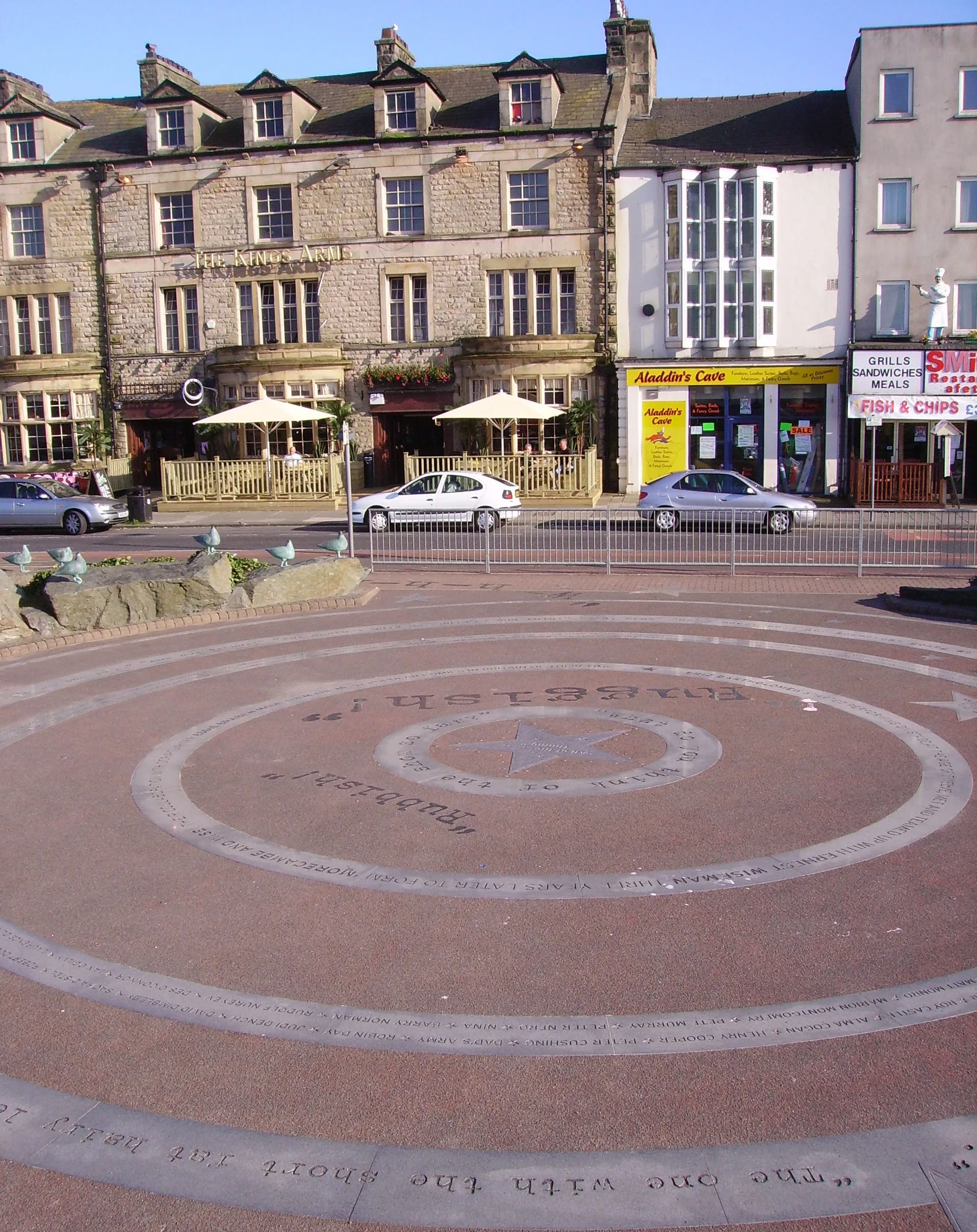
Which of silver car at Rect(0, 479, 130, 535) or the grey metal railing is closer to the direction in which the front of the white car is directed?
the silver car

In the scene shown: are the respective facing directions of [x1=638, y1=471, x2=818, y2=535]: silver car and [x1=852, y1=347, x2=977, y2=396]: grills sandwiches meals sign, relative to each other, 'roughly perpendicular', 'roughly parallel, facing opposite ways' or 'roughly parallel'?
roughly perpendicular

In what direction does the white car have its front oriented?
to the viewer's left

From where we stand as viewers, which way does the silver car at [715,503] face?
facing to the right of the viewer

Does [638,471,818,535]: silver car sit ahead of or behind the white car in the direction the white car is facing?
behind

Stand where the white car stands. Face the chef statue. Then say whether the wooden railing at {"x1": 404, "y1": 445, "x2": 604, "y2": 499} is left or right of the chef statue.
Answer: left

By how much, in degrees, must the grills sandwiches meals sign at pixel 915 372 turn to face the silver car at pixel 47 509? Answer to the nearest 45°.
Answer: approximately 45° to its right

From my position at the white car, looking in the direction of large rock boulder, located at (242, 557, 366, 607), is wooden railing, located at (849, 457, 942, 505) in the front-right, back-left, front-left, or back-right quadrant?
back-left

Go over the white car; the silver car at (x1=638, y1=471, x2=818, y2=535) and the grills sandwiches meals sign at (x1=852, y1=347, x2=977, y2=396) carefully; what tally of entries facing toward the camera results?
1

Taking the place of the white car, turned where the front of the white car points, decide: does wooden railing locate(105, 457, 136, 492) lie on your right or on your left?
on your right

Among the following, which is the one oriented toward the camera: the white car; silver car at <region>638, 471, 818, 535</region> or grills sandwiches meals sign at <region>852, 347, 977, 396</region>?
the grills sandwiches meals sign

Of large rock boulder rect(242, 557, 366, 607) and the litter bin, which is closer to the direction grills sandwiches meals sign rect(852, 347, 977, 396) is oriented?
the large rock boulder
